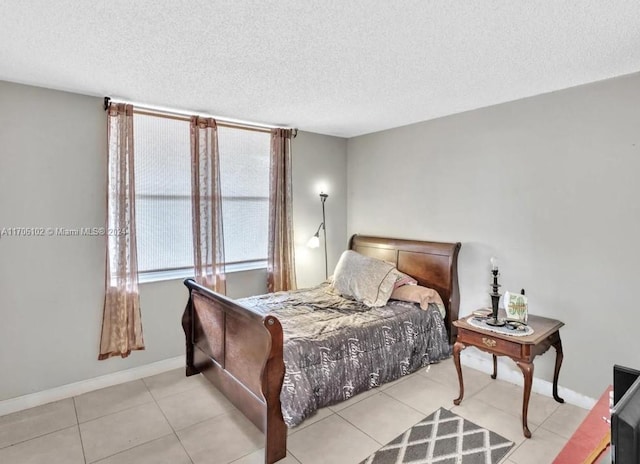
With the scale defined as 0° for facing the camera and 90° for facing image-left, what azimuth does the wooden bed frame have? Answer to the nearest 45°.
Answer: approximately 45°

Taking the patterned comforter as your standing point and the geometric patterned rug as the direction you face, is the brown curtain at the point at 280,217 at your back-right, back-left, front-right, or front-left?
back-left

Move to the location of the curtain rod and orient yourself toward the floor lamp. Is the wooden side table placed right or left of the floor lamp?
right

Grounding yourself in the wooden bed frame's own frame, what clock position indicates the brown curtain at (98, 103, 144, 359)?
The brown curtain is roughly at 2 o'clock from the wooden bed frame.

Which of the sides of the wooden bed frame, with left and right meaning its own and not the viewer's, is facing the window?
right

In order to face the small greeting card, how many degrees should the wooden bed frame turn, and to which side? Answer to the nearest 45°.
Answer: approximately 135° to its left

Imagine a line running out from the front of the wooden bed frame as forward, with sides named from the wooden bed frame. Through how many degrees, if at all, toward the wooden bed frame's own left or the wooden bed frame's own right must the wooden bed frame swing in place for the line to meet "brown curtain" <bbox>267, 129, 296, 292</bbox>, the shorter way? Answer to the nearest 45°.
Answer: approximately 135° to the wooden bed frame's own right

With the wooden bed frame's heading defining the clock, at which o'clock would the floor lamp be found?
The floor lamp is roughly at 5 o'clock from the wooden bed frame.

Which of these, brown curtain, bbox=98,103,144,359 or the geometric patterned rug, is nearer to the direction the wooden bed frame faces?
the brown curtain
